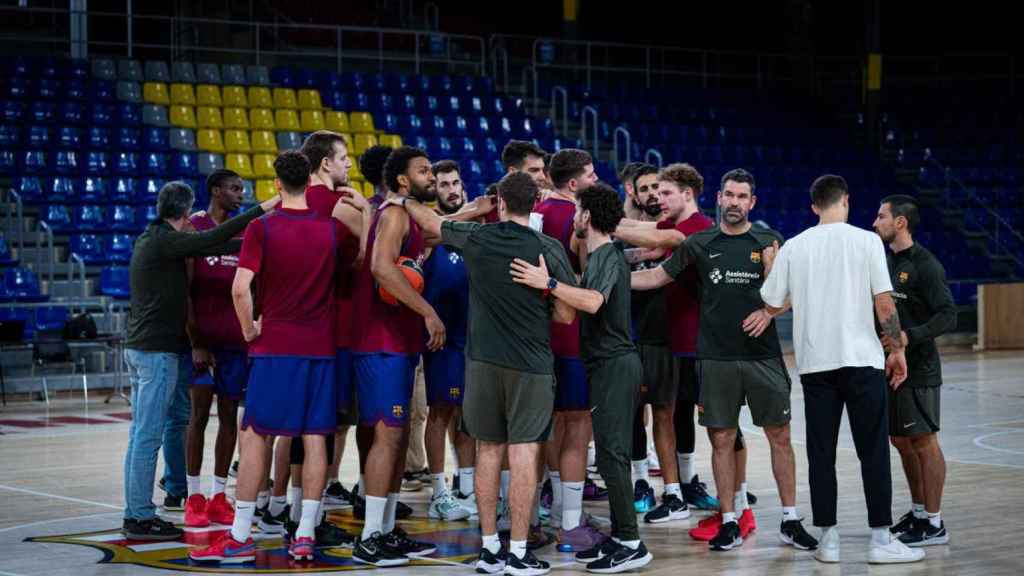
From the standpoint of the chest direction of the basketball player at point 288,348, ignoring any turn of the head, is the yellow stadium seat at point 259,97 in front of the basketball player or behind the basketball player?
in front

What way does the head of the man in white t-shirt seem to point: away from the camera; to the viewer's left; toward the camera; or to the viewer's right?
away from the camera

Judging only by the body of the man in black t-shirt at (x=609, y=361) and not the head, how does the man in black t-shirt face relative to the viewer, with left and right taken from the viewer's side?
facing to the left of the viewer

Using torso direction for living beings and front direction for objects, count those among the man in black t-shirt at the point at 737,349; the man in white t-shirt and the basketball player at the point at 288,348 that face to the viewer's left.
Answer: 0

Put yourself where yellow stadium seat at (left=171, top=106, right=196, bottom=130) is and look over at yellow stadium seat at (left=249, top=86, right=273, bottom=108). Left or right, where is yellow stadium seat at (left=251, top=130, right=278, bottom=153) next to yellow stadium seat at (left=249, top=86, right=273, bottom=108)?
right

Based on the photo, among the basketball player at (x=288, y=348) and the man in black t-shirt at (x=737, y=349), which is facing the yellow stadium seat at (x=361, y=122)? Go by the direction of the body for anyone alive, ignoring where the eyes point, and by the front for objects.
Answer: the basketball player

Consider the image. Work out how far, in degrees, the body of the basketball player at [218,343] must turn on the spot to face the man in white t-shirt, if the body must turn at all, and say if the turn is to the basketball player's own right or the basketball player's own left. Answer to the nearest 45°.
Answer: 0° — they already face them

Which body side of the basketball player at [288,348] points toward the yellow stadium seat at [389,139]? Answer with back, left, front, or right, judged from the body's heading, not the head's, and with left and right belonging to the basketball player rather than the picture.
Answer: front

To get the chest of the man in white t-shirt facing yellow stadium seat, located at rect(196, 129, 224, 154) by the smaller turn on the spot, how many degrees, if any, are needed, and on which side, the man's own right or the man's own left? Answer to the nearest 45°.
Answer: approximately 45° to the man's own left

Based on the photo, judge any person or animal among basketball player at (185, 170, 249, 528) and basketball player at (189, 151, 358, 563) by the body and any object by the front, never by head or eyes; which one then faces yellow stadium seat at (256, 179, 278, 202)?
basketball player at (189, 151, 358, 563)

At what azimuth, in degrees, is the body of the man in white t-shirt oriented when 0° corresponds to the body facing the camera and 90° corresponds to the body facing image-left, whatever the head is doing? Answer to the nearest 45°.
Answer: approximately 180°

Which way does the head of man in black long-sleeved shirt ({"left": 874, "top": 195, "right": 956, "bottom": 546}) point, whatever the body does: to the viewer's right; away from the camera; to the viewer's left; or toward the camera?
to the viewer's left

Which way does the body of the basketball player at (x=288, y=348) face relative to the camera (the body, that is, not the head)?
away from the camera

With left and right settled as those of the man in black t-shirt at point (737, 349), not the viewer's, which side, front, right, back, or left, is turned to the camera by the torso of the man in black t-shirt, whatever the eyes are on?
front

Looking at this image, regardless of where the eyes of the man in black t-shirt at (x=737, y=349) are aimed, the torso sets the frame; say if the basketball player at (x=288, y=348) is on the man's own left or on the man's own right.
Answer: on the man's own right

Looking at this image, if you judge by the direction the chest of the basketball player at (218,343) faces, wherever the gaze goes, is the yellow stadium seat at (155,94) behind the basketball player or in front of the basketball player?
behind
